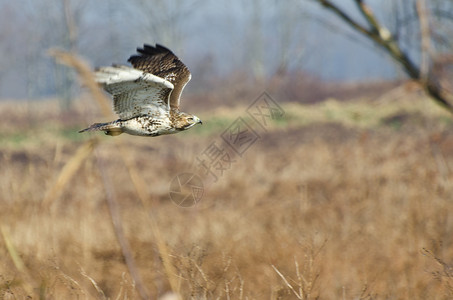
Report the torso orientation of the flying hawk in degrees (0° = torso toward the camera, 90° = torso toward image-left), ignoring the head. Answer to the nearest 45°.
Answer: approximately 270°
